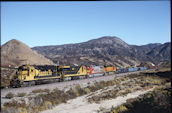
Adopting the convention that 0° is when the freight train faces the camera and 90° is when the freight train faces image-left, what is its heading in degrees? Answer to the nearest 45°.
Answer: approximately 45°

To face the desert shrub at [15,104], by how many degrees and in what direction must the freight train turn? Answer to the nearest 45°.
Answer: approximately 45° to its left
